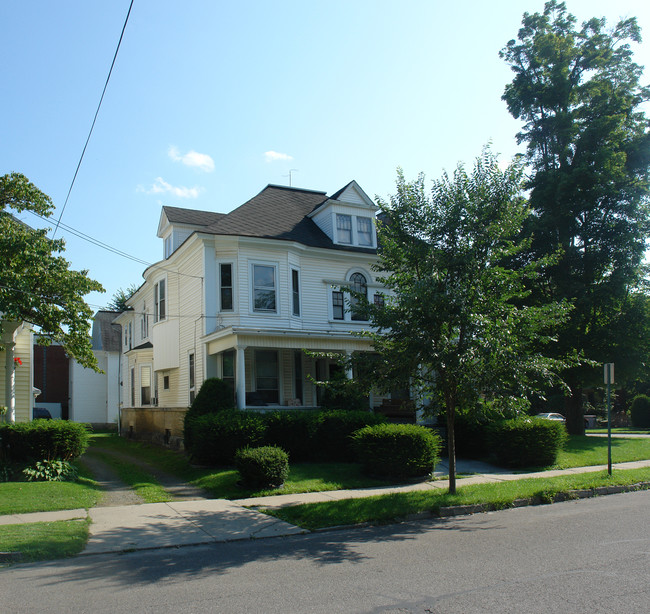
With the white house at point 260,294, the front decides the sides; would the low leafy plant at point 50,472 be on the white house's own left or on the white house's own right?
on the white house's own right

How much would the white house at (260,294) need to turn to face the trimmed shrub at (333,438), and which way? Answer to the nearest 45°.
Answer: approximately 45° to its right

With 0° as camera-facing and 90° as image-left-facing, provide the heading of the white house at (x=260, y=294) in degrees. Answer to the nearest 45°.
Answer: approximately 315°

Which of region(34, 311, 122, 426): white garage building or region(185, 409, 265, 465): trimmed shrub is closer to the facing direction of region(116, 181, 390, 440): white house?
the trimmed shrub

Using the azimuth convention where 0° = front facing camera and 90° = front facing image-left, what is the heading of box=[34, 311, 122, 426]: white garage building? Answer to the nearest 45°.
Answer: approximately 315°
